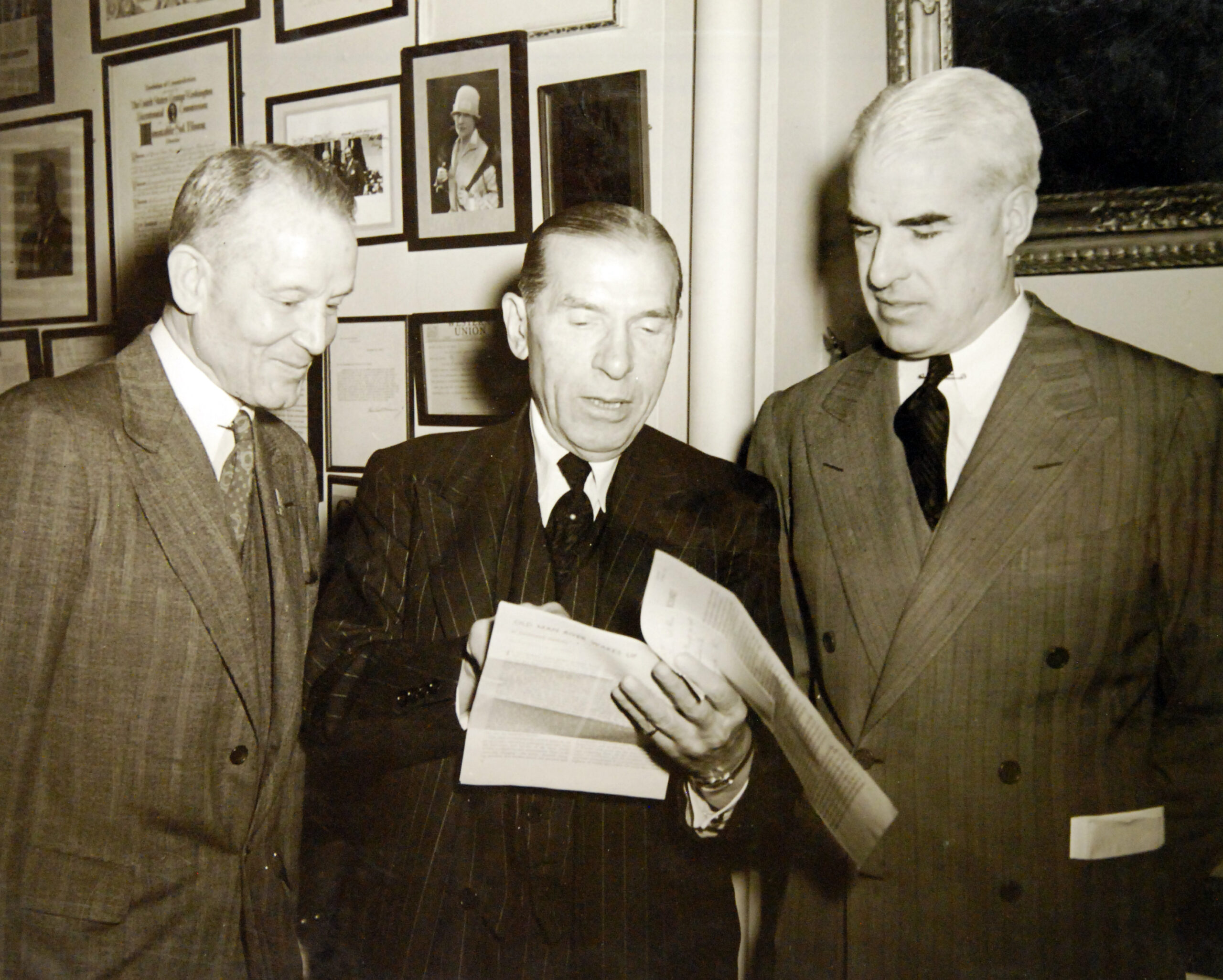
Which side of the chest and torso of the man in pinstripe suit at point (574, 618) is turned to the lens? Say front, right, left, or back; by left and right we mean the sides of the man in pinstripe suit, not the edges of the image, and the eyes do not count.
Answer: front

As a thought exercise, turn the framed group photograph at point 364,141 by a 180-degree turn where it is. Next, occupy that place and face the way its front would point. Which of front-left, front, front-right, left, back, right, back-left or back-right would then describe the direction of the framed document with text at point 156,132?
left

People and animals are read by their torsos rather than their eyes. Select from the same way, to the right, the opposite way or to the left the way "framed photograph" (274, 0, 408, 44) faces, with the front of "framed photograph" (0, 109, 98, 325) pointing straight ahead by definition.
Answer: the same way

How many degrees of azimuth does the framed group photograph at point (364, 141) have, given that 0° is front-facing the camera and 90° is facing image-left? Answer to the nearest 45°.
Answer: approximately 45°

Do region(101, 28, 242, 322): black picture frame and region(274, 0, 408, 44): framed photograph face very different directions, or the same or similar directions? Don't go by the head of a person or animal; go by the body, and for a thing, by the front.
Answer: same or similar directions

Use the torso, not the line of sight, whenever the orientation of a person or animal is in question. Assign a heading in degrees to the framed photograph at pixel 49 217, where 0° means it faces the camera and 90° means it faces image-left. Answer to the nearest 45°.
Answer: approximately 45°

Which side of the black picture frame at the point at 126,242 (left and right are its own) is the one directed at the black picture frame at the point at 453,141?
left

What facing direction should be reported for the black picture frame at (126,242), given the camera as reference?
facing the viewer and to the left of the viewer

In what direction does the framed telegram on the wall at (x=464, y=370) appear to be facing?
toward the camera

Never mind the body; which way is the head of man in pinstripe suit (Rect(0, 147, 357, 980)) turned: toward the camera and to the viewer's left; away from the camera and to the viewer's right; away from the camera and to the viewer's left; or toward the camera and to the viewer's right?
toward the camera and to the viewer's right

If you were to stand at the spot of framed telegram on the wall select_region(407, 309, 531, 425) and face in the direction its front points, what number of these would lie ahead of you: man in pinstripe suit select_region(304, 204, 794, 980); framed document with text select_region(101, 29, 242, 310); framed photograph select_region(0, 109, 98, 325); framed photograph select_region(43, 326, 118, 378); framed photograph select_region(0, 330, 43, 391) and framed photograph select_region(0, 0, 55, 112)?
1

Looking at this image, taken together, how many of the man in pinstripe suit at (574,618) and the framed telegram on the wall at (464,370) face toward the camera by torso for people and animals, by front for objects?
2

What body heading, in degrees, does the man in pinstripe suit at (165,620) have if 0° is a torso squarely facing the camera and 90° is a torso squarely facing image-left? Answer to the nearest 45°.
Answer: approximately 315°

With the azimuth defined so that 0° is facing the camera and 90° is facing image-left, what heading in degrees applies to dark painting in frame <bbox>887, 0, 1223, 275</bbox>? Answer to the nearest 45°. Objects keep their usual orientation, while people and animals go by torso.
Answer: approximately 45°

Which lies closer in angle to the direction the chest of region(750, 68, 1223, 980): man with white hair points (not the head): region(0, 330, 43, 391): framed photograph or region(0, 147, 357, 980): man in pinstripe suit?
the man in pinstripe suit

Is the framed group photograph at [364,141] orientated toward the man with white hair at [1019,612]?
no

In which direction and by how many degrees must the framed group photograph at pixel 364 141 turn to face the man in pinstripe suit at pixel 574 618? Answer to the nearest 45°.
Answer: approximately 45° to its left
